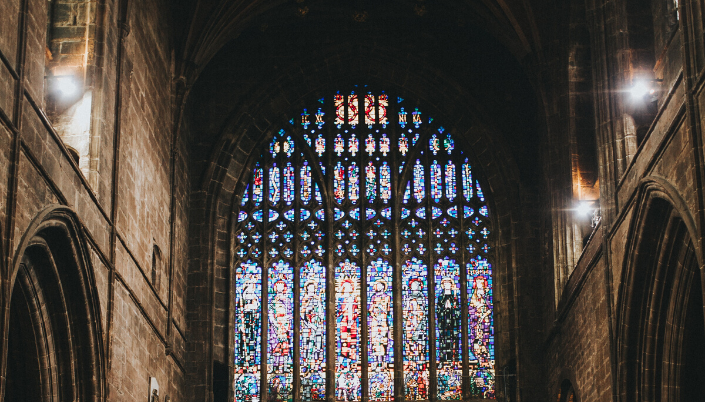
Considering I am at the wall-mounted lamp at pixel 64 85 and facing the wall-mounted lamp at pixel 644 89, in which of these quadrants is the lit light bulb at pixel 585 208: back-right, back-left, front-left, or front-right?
front-left

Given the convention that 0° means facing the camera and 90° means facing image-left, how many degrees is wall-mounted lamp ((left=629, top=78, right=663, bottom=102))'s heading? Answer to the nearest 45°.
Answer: approximately 90°

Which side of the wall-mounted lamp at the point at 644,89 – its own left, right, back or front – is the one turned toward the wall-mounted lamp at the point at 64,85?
front

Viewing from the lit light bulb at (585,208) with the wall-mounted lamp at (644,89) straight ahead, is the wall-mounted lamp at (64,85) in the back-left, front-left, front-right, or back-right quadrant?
front-right

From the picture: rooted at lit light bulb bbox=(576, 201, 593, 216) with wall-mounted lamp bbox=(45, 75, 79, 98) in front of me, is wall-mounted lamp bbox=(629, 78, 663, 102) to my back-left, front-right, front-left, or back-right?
front-left

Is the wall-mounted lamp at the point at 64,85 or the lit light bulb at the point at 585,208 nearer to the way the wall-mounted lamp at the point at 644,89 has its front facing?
the wall-mounted lamp
